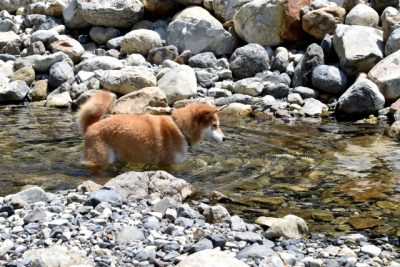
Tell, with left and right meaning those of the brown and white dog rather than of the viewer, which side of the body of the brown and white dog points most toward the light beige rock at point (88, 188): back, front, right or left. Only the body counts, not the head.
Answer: right

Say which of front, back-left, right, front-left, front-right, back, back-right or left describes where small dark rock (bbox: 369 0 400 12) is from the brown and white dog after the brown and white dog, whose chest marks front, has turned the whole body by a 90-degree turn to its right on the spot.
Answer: back-left

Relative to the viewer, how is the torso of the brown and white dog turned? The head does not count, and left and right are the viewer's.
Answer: facing to the right of the viewer

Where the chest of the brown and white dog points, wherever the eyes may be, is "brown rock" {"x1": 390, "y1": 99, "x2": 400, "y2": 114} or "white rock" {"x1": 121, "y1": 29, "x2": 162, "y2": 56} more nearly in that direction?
the brown rock

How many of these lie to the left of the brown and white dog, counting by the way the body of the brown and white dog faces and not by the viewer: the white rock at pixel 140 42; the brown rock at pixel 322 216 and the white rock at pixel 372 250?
1

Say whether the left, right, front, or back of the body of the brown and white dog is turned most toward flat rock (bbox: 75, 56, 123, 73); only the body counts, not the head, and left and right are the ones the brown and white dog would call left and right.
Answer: left

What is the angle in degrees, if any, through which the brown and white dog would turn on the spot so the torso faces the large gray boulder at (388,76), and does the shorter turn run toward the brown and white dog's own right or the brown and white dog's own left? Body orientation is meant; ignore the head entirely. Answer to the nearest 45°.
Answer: approximately 45° to the brown and white dog's own left

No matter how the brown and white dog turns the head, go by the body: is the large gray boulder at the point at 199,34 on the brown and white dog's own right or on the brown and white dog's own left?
on the brown and white dog's own left

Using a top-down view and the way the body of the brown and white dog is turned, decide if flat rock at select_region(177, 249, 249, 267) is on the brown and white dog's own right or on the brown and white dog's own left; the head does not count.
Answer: on the brown and white dog's own right

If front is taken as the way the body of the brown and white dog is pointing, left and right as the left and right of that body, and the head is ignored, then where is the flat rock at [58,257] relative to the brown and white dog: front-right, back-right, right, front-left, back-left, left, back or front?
right

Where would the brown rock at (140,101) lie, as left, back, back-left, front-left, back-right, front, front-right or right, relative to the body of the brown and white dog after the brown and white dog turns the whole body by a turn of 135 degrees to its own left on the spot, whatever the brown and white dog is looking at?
front-right

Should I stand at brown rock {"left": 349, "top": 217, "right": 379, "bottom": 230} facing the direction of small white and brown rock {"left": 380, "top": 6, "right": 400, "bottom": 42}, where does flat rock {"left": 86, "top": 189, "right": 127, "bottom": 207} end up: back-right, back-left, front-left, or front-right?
back-left

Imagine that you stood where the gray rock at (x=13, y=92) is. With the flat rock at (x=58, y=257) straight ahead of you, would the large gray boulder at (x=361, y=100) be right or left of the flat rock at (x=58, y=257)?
left

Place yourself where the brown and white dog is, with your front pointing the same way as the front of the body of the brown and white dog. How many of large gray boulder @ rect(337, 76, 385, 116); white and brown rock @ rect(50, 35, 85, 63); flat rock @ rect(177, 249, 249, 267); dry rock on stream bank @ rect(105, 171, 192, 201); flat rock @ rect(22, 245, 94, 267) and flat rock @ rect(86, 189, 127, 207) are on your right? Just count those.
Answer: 4

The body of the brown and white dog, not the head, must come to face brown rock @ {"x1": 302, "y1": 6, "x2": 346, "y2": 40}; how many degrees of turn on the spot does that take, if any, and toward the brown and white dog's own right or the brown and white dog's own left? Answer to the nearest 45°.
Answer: approximately 45° to the brown and white dog's own left

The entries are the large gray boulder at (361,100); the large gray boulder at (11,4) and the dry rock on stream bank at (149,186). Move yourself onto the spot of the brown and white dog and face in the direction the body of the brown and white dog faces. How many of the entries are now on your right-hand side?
1
